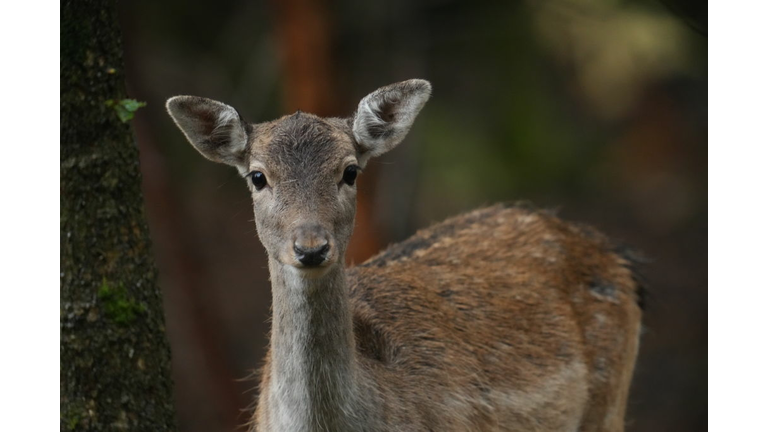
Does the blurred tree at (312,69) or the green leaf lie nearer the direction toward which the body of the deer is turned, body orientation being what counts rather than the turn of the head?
the green leaf

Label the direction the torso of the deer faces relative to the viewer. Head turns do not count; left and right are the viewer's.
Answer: facing the viewer and to the left of the viewer

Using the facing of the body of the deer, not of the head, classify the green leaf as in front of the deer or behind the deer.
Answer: in front

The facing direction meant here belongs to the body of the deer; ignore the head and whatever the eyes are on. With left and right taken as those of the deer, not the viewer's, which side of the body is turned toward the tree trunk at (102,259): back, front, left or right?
front

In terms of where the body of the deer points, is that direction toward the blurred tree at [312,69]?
no
